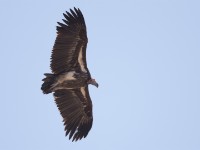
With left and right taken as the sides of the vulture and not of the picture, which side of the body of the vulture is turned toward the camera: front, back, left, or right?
right
